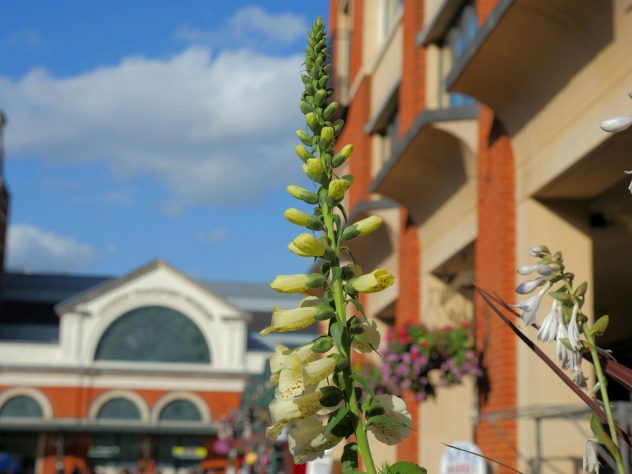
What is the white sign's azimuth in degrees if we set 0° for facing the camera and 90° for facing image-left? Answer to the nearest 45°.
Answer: approximately 0°

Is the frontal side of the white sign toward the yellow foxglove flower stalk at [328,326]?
yes
